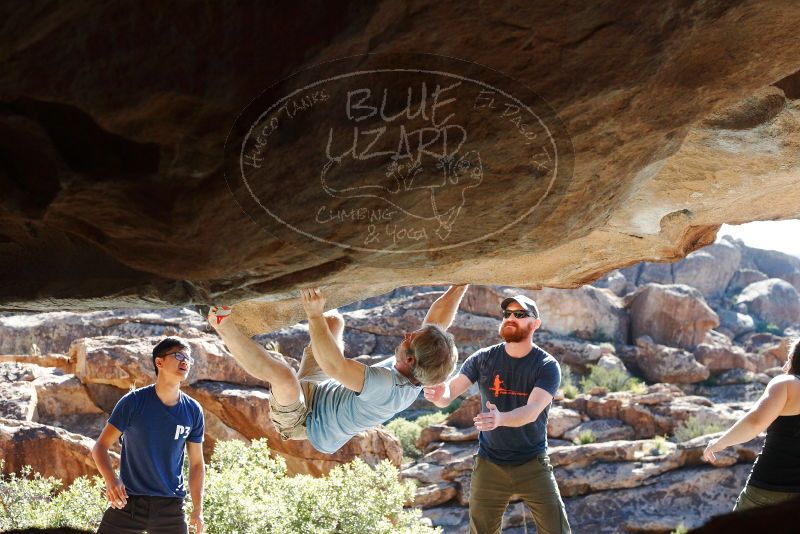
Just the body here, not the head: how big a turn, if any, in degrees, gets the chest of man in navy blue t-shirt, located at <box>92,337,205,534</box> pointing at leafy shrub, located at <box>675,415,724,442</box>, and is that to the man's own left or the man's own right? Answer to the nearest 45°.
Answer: approximately 90° to the man's own left

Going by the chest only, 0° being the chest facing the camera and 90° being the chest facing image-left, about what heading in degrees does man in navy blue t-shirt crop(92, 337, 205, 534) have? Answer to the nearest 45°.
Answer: approximately 315°

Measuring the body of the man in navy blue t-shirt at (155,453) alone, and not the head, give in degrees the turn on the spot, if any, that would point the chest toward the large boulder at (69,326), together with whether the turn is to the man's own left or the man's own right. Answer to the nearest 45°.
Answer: approximately 135° to the man's own left

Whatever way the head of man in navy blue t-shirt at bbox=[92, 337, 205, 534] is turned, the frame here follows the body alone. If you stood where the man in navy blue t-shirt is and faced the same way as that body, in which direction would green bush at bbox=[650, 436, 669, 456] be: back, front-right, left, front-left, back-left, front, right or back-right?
left

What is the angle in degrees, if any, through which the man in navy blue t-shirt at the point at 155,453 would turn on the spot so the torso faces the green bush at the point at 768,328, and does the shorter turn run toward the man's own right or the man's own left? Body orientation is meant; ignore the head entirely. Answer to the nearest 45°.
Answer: approximately 90° to the man's own left

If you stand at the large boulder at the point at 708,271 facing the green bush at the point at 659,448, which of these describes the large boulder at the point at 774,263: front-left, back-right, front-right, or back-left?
back-left

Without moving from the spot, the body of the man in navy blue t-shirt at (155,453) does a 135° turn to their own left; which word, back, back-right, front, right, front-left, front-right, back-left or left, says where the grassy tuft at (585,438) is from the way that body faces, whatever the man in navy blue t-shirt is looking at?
front-right

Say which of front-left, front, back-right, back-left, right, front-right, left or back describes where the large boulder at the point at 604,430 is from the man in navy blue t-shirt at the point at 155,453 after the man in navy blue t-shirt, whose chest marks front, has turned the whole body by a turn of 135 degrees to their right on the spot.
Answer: back-right

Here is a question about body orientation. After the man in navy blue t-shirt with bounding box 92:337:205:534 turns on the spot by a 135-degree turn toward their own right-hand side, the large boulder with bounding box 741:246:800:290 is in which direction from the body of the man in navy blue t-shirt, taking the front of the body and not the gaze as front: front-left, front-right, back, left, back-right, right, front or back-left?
back-right

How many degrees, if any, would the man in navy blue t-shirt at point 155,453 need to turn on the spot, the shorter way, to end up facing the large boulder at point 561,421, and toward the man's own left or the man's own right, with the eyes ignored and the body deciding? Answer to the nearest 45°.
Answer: approximately 90° to the man's own left

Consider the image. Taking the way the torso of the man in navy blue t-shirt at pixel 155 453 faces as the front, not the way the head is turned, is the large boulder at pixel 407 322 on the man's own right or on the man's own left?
on the man's own left

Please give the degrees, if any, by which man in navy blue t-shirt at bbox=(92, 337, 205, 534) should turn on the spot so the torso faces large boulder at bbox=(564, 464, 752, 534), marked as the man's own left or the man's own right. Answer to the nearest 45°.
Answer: approximately 90° to the man's own left
